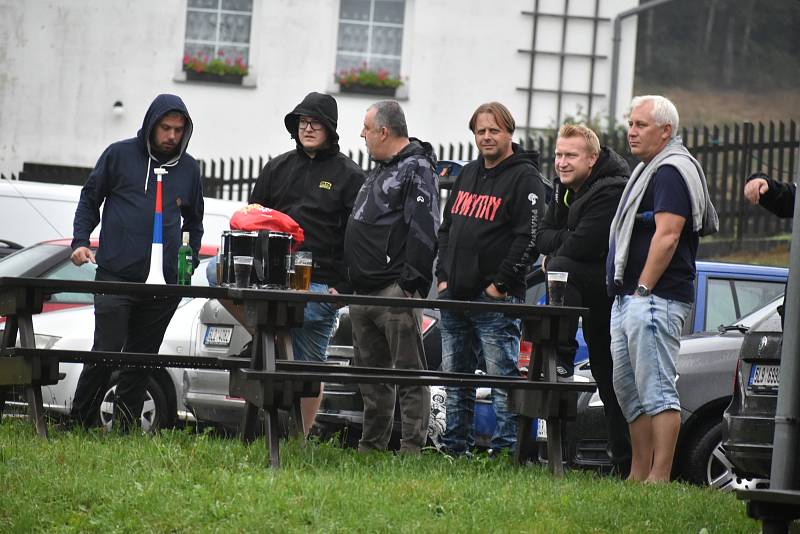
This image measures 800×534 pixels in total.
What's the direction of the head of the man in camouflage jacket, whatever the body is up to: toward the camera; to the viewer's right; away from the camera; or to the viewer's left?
to the viewer's left

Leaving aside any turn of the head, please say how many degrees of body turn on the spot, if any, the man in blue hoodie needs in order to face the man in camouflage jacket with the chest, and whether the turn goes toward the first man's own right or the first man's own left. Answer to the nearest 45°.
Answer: approximately 45° to the first man's own left

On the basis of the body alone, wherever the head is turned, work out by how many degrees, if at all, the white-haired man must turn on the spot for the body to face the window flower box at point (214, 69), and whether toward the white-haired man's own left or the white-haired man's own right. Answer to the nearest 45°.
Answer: approximately 90° to the white-haired man's own right

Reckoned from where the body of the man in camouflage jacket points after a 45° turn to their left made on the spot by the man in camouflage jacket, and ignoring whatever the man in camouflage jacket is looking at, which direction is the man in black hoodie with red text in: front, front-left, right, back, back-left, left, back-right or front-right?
left

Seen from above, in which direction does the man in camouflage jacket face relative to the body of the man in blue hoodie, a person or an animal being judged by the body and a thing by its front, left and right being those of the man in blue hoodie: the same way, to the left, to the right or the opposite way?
to the right

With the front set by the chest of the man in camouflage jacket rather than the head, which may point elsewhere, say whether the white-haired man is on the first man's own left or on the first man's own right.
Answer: on the first man's own left

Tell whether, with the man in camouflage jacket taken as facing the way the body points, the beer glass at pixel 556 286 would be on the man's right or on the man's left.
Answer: on the man's left

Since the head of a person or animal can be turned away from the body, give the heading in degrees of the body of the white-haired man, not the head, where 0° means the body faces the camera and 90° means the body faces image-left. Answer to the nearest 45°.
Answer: approximately 45°
